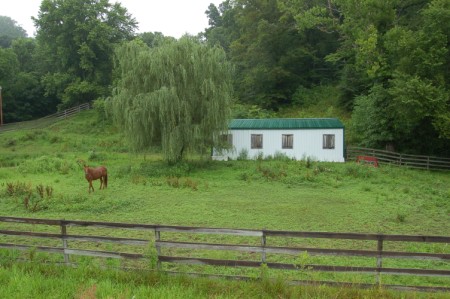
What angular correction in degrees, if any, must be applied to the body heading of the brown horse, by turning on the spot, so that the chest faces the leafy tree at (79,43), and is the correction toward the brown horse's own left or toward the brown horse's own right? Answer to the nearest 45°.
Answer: approximately 135° to the brown horse's own right

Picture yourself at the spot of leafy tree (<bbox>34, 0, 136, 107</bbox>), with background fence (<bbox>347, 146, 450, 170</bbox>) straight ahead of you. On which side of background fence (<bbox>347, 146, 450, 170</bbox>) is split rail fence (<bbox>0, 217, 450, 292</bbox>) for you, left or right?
right

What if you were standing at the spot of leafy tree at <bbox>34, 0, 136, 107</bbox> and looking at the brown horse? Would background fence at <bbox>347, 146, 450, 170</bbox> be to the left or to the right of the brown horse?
left

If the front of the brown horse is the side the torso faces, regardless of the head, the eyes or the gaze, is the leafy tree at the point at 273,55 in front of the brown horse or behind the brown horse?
behind

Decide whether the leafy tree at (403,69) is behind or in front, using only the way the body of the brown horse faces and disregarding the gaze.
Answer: behind

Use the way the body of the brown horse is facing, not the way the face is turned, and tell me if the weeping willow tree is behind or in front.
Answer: behind

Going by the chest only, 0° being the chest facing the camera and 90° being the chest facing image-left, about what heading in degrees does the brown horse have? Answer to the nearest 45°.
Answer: approximately 45°

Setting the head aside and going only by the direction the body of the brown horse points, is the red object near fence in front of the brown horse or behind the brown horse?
behind
